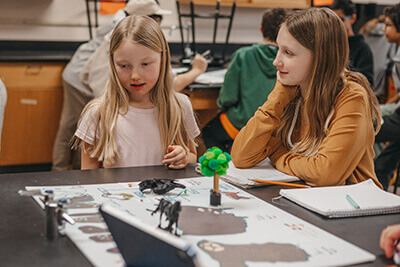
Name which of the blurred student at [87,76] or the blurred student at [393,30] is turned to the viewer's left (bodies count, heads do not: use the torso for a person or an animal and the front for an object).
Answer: the blurred student at [393,30]

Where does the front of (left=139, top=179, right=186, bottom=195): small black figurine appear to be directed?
to the viewer's left

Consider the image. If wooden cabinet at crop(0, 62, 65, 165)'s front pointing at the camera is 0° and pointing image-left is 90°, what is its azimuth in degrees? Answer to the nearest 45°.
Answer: approximately 0°

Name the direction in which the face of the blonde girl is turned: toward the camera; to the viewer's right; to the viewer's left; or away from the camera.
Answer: toward the camera

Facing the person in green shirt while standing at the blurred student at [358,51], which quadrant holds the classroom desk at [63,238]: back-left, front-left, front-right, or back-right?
front-left

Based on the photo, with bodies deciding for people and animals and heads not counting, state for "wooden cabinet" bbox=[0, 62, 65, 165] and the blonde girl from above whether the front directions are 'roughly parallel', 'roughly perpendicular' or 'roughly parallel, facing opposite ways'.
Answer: roughly parallel

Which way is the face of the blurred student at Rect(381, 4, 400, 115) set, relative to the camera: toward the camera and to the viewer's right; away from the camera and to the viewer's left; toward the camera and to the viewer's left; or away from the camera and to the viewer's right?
toward the camera and to the viewer's left

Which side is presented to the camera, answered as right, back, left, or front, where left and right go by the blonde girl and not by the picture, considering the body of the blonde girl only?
front

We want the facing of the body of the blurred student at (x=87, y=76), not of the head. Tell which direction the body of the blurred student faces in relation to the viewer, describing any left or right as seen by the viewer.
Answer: facing to the right of the viewer

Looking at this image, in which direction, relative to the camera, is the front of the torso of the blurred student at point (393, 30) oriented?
to the viewer's left

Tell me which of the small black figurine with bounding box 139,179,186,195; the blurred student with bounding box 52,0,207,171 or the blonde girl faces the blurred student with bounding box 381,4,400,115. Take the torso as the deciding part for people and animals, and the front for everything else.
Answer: the blurred student with bounding box 52,0,207,171

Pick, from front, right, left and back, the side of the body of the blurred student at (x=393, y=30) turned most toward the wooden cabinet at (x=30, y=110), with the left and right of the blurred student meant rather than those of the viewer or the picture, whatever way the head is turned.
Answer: front

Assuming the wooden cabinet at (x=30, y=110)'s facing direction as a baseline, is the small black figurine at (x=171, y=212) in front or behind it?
in front

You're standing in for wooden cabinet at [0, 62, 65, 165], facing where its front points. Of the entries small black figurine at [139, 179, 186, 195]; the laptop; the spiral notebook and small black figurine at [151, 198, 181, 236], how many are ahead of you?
4
